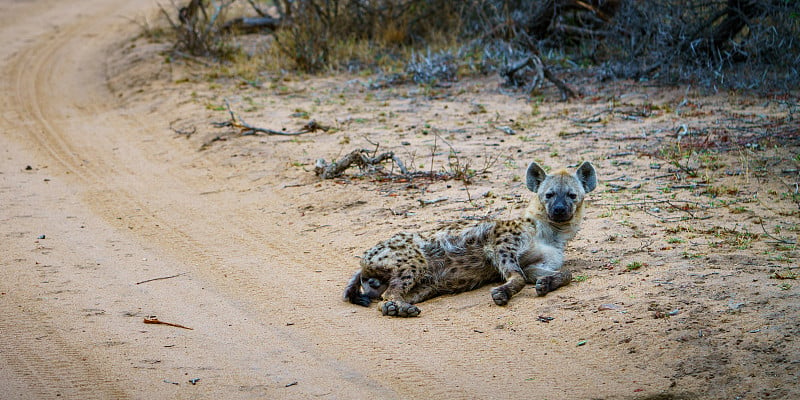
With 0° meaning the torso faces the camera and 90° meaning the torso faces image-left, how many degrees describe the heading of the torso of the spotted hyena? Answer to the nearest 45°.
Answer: approximately 270°

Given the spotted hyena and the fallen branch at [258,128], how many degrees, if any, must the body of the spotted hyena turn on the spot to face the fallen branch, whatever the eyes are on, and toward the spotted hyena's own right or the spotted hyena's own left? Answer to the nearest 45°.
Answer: approximately 135° to the spotted hyena's own left

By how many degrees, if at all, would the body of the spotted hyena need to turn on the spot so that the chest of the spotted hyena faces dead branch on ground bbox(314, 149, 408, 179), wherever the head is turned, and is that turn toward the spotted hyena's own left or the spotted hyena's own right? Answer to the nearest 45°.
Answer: approximately 135° to the spotted hyena's own left
